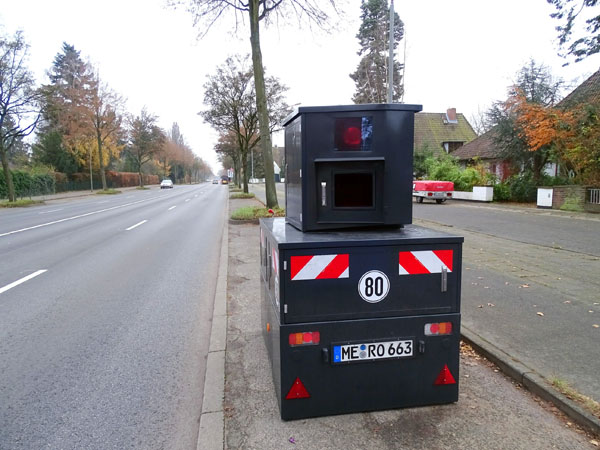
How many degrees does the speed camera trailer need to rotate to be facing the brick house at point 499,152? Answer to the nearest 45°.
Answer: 0° — it already faces it

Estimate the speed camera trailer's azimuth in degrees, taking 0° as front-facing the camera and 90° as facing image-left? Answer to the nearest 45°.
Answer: approximately 180°

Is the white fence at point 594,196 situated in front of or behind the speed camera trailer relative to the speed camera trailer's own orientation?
in front

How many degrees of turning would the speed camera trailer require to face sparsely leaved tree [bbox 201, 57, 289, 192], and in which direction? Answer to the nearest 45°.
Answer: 0° — it already faces it

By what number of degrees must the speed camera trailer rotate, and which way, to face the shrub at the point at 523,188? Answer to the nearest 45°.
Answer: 0° — it already faces it

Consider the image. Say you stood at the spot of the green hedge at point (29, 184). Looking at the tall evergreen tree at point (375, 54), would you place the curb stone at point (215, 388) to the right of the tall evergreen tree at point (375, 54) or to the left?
right

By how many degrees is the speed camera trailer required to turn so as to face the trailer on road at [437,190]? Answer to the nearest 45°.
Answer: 0° — it already faces it

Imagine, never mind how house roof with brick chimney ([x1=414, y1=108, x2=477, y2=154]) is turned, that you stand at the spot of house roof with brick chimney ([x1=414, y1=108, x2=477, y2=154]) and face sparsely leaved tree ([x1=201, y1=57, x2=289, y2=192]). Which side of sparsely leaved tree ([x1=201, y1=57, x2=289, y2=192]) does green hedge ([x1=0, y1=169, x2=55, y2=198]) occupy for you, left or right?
left

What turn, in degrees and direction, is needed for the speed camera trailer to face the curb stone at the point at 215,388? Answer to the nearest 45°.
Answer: approximately 90° to its left

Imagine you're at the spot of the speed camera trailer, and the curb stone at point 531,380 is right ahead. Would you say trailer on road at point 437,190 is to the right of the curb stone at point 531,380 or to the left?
left

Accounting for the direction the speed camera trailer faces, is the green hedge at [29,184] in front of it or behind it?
in front

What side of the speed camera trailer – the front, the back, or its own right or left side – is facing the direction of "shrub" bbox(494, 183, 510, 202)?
front
